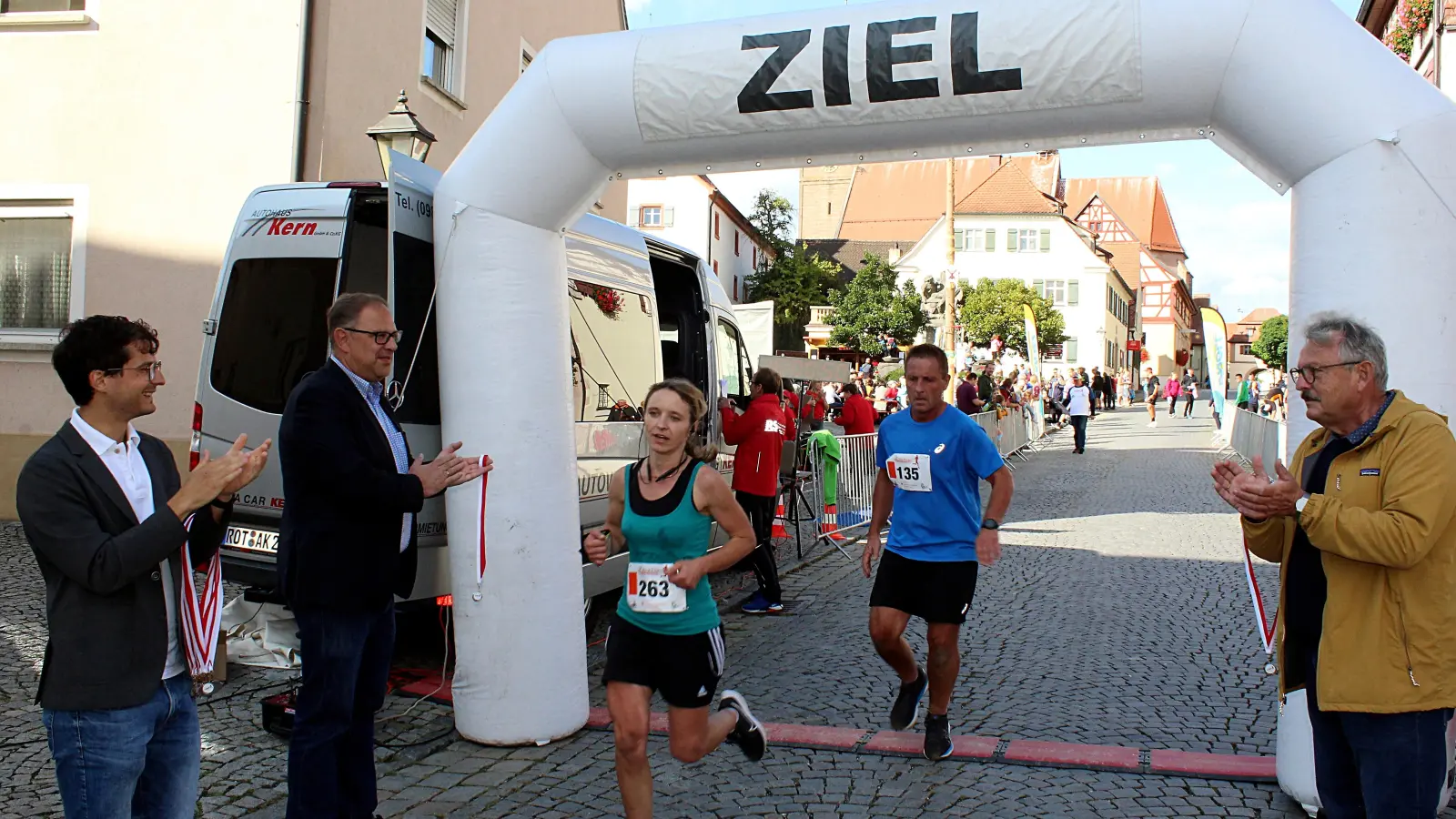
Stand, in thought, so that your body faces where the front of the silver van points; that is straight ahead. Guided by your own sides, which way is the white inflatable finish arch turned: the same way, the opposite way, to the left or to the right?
the opposite way

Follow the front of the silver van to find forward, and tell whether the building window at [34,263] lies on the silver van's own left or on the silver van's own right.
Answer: on the silver van's own left

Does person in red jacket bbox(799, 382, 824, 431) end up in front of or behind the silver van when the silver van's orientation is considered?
in front

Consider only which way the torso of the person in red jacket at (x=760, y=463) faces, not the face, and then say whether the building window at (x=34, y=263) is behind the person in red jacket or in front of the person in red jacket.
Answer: in front

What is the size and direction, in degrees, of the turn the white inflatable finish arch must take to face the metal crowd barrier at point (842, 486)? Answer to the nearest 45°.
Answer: approximately 180°

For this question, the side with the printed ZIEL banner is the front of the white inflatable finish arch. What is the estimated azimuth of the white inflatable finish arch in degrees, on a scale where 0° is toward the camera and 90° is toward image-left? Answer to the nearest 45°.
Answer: approximately 0°

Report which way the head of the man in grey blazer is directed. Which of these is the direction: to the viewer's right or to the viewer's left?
to the viewer's right

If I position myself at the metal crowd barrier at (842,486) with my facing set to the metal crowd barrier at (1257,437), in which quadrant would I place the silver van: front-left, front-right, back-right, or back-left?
back-right

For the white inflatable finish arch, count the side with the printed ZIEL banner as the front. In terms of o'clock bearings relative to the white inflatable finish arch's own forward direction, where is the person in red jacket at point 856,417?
The person in red jacket is roughly at 6 o'clock from the white inflatable finish arch.

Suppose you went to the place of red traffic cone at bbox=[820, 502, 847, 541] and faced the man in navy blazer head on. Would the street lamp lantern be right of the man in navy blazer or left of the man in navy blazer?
right

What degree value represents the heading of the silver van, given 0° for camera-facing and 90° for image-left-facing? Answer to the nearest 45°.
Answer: approximately 225°

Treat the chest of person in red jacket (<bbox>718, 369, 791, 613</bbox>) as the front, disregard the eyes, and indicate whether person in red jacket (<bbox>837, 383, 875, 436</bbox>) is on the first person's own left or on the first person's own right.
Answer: on the first person's own right
